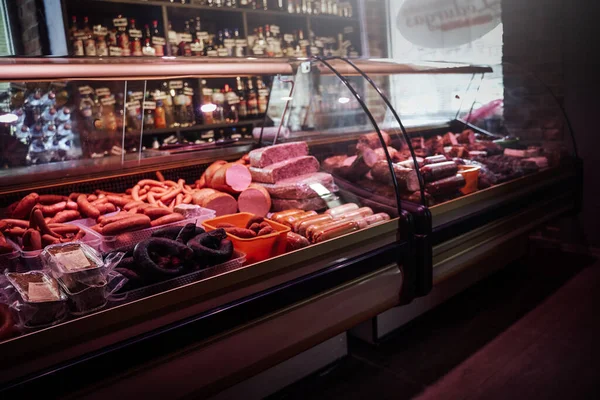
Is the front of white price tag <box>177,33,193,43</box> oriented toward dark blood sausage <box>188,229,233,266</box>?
yes

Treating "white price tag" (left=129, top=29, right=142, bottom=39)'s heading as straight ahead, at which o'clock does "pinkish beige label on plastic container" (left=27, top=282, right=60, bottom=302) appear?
"pinkish beige label on plastic container" (left=27, top=282, right=60, bottom=302) is roughly at 12 o'clock from "white price tag" (left=129, top=29, right=142, bottom=39).

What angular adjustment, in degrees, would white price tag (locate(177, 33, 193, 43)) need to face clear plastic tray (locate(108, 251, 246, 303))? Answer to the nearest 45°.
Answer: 0° — it already faces it

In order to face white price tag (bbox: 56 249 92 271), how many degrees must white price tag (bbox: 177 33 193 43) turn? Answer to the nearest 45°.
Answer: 0° — it already faces it

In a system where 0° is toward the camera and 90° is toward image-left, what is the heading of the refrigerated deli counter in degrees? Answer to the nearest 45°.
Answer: approximately 315°

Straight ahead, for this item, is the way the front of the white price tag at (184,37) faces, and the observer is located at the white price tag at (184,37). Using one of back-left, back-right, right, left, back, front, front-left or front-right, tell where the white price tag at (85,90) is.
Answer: front-right

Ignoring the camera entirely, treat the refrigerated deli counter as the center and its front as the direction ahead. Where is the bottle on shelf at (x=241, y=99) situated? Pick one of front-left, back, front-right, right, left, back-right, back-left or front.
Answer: back-left

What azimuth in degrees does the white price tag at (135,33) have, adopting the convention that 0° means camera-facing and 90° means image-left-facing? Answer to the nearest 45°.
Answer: approximately 0°

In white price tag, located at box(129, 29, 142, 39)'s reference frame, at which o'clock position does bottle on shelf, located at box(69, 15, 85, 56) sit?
The bottle on shelf is roughly at 2 o'clock from the white price tag.
